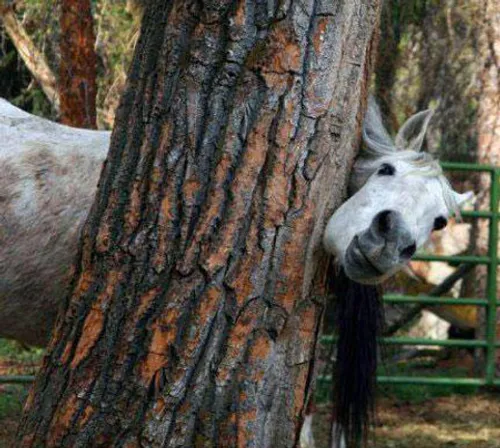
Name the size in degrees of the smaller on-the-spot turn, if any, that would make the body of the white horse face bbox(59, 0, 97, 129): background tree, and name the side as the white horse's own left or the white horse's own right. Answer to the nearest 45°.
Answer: approximately 90° to the white horse's own left

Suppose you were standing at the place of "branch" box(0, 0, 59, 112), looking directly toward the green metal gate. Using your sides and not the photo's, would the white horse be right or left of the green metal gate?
right

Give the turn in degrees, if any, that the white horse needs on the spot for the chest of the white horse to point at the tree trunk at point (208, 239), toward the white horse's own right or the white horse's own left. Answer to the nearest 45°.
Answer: approximately 45° to the white horse's own right

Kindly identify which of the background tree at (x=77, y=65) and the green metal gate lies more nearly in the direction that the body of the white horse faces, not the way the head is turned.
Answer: the green metal gate

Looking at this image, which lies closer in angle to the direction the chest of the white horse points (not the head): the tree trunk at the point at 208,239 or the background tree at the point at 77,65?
the tree trunk

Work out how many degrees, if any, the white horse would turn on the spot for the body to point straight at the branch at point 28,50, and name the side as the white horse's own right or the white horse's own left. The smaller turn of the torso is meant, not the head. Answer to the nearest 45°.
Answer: approximately 90° to the white horse's own left

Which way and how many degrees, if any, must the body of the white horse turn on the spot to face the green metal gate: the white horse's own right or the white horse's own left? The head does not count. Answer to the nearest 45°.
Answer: approximately 45° to the white horse's own left

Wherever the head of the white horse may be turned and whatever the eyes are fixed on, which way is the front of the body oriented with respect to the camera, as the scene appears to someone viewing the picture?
to the viewer's right
